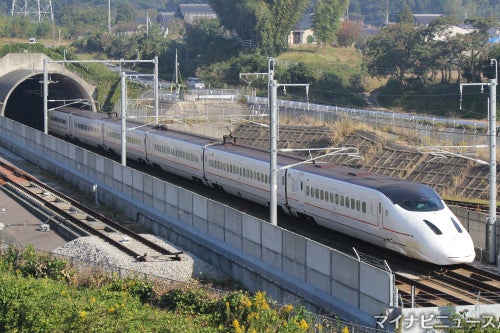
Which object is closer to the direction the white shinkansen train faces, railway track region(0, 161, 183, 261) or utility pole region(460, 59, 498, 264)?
the utility pole

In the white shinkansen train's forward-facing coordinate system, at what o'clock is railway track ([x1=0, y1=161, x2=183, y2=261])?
The railway track is roughly at 6 o'clock from the white shinkansen train.

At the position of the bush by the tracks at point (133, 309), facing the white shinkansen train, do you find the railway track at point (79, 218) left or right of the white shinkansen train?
left

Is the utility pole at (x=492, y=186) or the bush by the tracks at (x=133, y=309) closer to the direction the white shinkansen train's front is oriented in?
the utility pole

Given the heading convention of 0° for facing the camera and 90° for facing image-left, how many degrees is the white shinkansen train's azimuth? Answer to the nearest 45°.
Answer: approximately 315°
